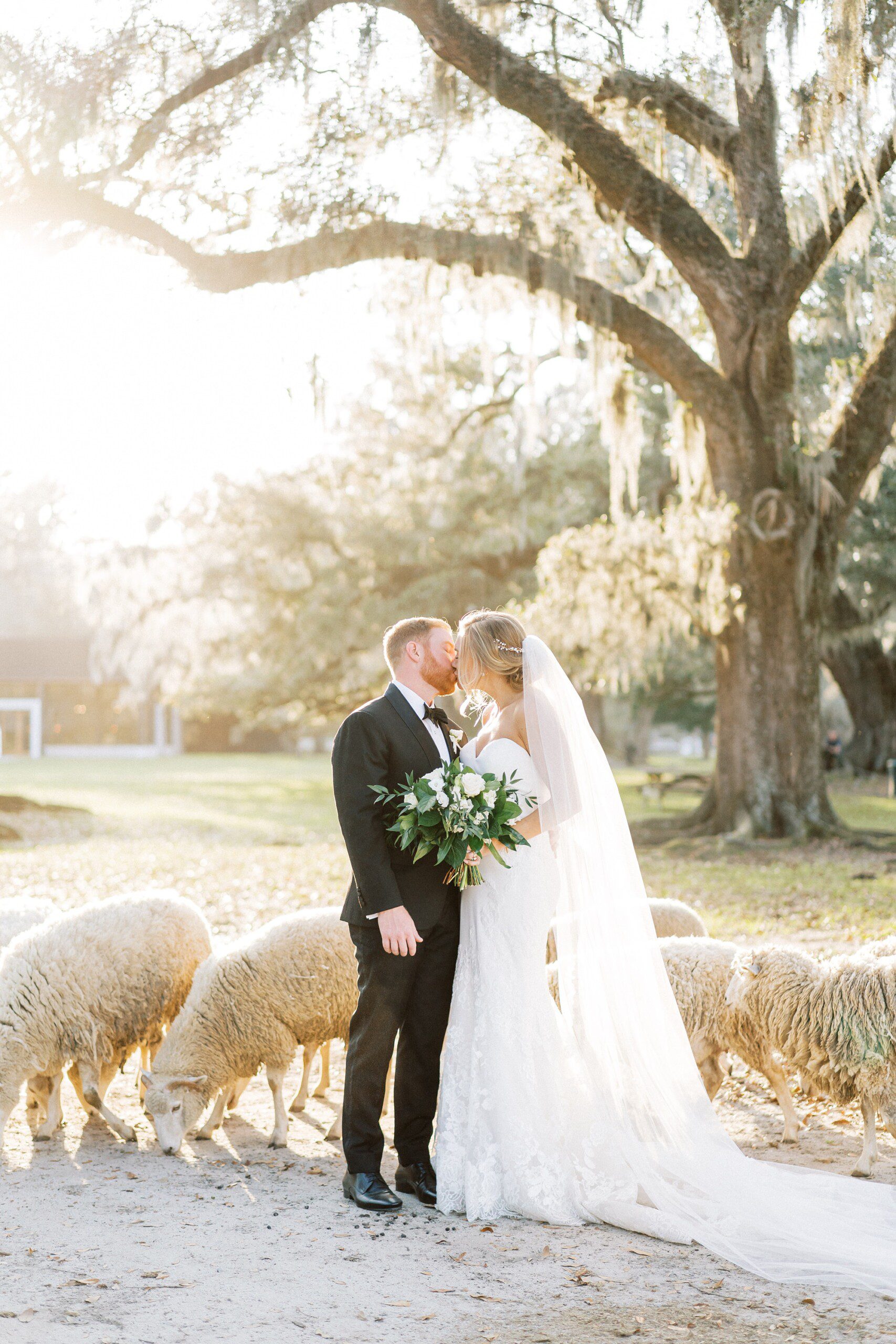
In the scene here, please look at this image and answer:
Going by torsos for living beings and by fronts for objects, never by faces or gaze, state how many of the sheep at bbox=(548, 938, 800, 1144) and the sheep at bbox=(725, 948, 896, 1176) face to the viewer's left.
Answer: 2

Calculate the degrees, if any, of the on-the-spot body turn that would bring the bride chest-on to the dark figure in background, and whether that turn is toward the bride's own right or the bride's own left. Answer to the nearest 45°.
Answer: approximately 90° to the bride's own right

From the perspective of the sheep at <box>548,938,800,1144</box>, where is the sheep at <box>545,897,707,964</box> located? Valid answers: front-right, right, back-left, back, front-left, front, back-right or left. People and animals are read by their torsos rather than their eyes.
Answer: right

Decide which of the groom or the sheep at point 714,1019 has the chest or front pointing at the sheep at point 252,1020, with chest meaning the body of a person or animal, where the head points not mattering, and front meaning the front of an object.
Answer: the sheep at point 714,1019

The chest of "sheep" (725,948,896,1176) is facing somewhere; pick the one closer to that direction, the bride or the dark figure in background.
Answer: the bride

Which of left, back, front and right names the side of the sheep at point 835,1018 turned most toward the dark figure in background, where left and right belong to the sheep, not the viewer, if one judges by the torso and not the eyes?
right

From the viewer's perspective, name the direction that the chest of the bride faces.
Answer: to the viewer's left

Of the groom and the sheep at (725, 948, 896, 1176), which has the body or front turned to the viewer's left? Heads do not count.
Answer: the sheep

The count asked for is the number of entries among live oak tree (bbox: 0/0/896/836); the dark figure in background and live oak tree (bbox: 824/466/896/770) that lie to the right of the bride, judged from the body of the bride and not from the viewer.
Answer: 3

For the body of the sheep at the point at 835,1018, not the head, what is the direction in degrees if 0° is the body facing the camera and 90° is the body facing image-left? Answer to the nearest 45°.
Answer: approximately 90°

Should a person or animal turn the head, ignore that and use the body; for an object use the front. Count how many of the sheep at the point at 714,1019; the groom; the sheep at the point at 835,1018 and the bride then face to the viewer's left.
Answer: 3

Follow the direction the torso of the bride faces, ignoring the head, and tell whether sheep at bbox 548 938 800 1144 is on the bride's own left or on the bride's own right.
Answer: on the bride's own right

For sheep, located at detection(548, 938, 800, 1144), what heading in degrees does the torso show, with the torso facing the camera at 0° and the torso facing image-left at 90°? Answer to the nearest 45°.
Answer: approximately 90°

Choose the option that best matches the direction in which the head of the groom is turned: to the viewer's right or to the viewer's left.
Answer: to the viewer's right
